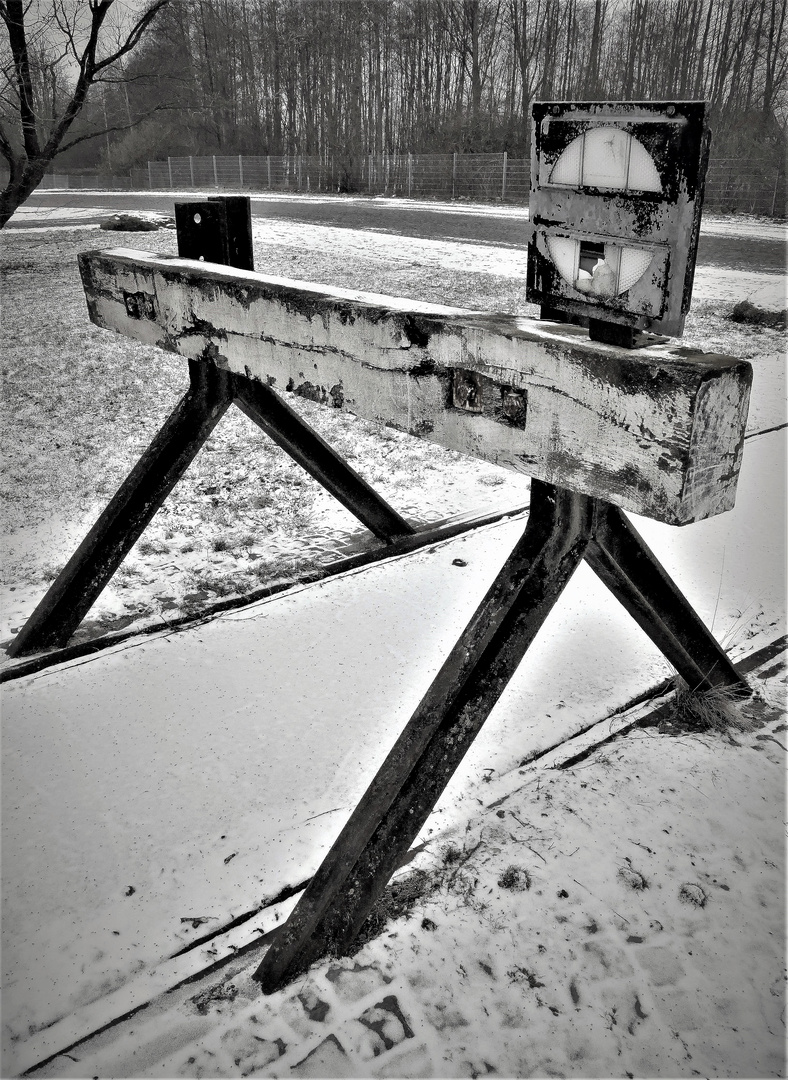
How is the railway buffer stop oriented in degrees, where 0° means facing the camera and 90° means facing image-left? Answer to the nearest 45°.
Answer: approximately 45°

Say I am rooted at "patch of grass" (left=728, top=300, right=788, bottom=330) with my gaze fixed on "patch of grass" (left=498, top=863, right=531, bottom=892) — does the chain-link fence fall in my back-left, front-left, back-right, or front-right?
back-right

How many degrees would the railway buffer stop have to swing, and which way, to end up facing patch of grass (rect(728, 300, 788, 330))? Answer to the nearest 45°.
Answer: approximately 180°
